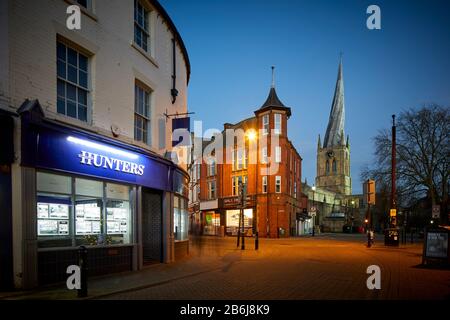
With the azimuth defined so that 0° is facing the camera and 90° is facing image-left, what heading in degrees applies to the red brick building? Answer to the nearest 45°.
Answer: approximately 45°

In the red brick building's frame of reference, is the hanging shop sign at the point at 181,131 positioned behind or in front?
in front

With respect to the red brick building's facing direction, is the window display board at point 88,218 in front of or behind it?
in front
